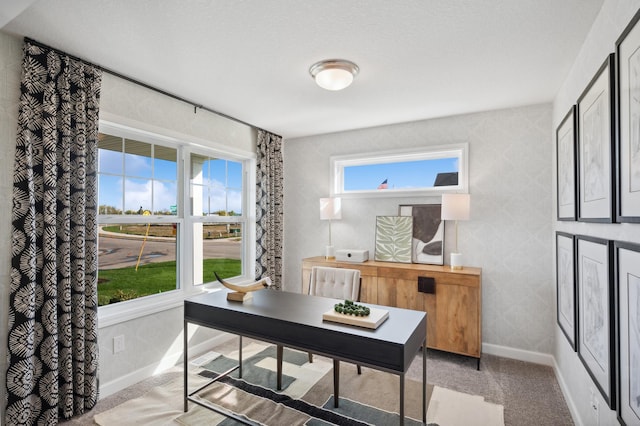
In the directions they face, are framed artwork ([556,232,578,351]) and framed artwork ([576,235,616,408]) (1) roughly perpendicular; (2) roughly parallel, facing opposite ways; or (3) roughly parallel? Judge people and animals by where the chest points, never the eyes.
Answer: roughly parallel

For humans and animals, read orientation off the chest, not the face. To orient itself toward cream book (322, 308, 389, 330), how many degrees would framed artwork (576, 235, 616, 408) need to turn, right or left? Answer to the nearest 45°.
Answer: approximately 45° to its left

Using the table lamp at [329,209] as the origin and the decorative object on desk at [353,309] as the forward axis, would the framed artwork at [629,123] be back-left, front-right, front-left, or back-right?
front-left

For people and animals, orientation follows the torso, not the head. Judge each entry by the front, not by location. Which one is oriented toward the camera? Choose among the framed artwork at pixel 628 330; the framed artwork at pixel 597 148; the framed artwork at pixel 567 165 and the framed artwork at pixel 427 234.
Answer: the framed artwork at pixel 427 234

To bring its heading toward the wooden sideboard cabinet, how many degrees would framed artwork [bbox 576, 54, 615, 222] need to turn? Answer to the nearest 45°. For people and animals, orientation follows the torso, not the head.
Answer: approximately 45° to its right

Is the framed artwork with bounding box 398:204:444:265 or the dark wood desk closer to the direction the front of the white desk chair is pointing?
the dark wood desk

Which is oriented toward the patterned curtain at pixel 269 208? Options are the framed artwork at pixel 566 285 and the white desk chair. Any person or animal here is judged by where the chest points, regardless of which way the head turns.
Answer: the framed artwork

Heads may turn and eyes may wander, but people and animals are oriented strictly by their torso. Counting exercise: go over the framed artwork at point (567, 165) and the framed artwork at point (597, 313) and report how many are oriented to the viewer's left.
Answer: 2

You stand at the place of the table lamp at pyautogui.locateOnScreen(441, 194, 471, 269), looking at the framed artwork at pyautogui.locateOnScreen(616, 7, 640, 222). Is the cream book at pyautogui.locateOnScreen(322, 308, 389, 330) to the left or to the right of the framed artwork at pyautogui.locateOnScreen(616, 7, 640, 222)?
right

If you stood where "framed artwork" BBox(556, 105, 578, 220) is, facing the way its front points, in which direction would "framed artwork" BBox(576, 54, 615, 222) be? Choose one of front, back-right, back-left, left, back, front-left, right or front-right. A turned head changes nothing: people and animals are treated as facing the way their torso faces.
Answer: left

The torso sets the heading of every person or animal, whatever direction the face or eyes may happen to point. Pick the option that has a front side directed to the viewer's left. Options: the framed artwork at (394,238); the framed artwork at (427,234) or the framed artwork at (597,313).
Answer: the framed artwork at (597,313)

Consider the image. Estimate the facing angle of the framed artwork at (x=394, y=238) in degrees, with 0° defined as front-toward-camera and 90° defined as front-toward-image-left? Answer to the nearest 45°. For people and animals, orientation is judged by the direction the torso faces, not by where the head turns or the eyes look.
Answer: approximately 0°

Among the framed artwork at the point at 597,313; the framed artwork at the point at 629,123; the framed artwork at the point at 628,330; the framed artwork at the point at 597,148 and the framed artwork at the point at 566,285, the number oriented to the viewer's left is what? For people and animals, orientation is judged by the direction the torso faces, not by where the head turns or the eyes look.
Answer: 5

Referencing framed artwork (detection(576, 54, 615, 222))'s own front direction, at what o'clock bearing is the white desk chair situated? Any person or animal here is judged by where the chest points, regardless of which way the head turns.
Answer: The white desk chair is roughly at 12 o'clock from the framed artwork.

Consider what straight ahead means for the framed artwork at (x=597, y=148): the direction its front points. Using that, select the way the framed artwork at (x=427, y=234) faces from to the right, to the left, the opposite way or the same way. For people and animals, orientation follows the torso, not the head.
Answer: to the left

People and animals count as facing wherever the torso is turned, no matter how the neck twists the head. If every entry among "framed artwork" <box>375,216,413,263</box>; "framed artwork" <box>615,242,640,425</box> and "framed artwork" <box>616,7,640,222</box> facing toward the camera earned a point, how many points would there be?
1

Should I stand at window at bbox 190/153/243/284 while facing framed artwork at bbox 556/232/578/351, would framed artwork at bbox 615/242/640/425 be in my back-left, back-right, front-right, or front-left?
front-right
